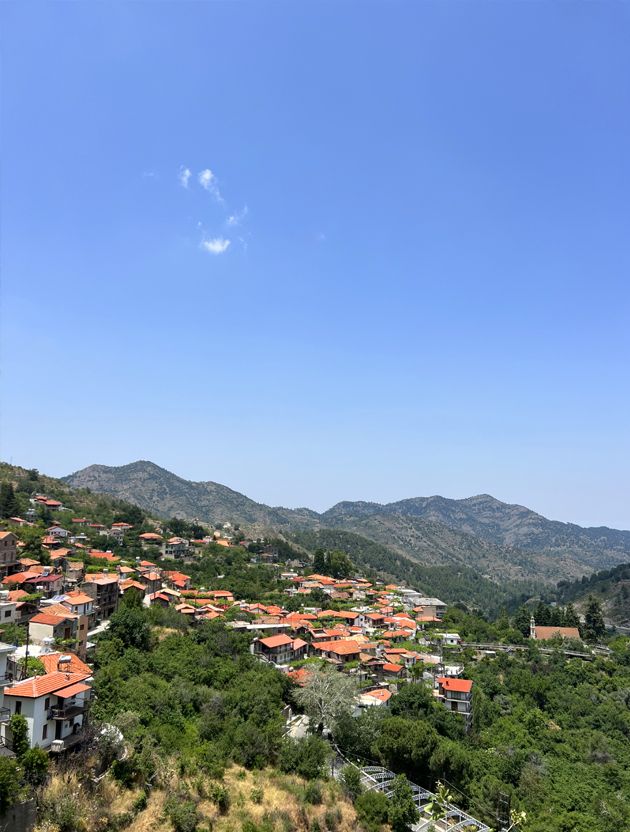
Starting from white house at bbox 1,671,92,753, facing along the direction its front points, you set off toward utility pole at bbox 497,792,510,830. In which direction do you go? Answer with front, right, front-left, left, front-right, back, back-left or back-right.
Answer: front-left

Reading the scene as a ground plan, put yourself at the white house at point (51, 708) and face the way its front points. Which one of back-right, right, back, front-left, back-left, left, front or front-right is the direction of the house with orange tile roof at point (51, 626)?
back-left

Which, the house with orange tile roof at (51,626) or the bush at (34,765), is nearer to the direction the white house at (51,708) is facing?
the bush

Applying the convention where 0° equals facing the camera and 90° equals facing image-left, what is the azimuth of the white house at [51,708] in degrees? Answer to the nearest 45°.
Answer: approximately 315°

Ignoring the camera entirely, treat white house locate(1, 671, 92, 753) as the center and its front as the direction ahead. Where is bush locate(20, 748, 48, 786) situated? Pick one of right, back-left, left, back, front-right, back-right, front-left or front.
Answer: front-right

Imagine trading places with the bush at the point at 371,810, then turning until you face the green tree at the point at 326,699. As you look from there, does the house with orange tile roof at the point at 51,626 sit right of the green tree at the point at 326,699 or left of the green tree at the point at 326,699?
left

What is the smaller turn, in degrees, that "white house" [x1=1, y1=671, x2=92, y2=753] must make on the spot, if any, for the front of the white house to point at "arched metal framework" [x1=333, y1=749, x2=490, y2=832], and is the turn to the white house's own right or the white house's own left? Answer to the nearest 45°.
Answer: approximately 45° to the white house's own left

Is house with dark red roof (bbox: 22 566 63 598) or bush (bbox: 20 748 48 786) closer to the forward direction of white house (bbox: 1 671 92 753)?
the bush

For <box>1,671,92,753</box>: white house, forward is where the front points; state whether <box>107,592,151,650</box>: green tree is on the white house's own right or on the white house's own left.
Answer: on the white house's own left

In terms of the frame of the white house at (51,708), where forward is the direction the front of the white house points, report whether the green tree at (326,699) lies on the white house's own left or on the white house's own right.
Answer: on the white house's own left

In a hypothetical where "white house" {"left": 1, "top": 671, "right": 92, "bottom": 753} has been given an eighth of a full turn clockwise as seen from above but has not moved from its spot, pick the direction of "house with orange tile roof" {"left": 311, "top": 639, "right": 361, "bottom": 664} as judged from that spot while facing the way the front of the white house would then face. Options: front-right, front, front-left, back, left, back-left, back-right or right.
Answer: back-left
